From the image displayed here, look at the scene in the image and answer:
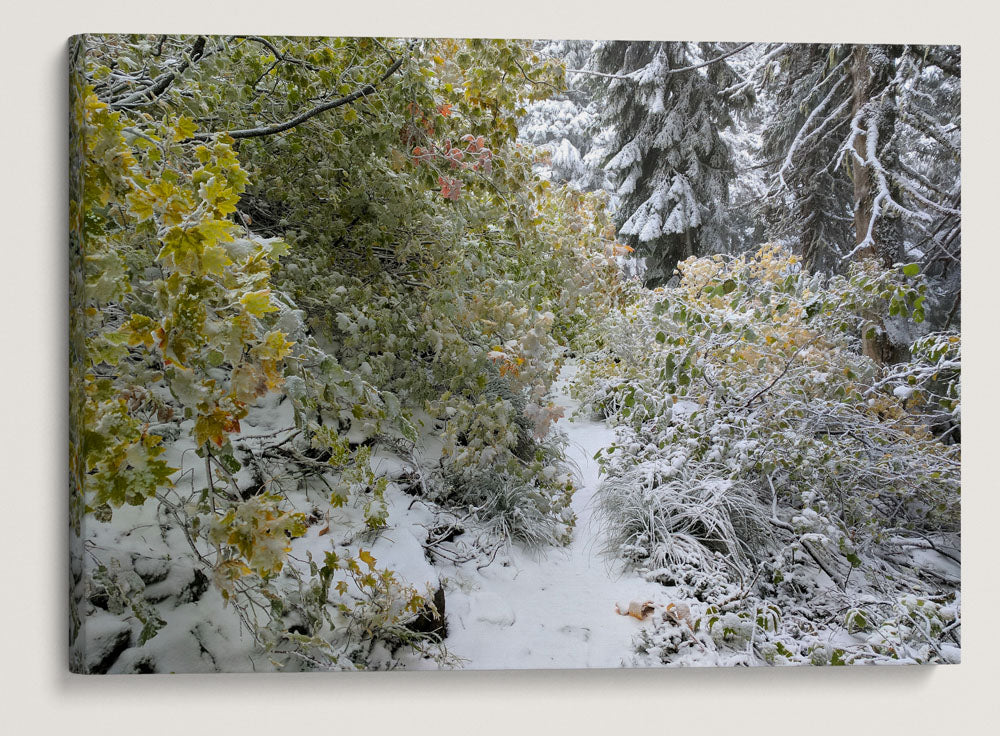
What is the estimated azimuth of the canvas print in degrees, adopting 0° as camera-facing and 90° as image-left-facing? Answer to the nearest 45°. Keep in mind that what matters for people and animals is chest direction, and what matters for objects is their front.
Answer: approximately 0°
